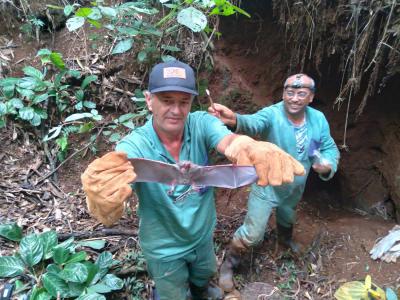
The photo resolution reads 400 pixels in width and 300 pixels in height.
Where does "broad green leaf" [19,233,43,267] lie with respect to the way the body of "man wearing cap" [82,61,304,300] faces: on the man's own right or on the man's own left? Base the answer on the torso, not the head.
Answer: on the man's own right

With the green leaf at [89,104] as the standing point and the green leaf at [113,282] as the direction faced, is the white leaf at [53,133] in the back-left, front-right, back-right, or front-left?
front-right

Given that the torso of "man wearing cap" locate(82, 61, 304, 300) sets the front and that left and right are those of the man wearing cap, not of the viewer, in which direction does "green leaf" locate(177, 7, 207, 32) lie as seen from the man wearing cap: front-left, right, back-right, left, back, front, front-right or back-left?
back

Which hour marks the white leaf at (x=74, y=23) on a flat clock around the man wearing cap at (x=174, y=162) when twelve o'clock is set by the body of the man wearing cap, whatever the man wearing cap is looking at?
The white leaf is roughly at 5 o'clock from the man wearing cap.

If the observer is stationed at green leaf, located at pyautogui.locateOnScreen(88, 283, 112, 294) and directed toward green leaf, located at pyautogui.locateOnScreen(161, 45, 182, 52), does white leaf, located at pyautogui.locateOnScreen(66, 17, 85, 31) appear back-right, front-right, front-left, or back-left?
front-left

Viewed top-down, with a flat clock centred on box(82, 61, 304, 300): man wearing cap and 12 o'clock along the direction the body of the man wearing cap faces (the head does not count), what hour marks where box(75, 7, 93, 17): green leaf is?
The green leaf is roughly at 5 o'clock from the man wearing cap.

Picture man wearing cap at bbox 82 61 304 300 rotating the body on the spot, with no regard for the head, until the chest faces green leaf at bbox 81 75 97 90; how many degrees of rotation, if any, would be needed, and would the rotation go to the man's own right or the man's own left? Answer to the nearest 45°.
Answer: approximately 135° to the man's own right

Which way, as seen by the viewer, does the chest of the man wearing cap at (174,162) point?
toward the camera

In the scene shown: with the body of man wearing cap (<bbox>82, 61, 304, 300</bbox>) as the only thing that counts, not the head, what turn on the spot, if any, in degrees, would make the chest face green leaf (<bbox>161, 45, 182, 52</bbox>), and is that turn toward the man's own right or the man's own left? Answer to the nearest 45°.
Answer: approximately 180°

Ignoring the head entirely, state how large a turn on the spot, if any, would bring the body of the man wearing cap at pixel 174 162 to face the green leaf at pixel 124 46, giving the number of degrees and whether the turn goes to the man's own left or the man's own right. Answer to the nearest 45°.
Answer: approximately 180°

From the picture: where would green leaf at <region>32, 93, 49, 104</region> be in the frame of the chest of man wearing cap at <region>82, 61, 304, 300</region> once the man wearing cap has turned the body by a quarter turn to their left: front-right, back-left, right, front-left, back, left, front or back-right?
back-left
